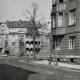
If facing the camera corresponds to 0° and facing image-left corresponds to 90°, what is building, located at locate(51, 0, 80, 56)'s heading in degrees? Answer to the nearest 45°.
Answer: approximately 45°
